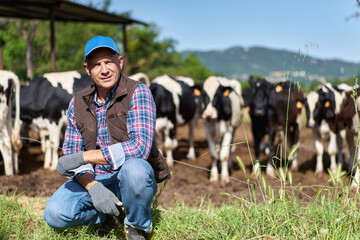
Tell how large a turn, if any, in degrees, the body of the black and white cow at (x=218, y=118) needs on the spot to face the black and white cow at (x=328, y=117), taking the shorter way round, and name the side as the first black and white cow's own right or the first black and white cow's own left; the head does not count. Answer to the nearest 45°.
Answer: approximately 90° to the first black and white cow's own left

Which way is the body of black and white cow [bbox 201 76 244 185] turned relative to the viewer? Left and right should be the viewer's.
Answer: facing the viewer

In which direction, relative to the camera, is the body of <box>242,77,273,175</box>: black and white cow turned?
toward the camera
